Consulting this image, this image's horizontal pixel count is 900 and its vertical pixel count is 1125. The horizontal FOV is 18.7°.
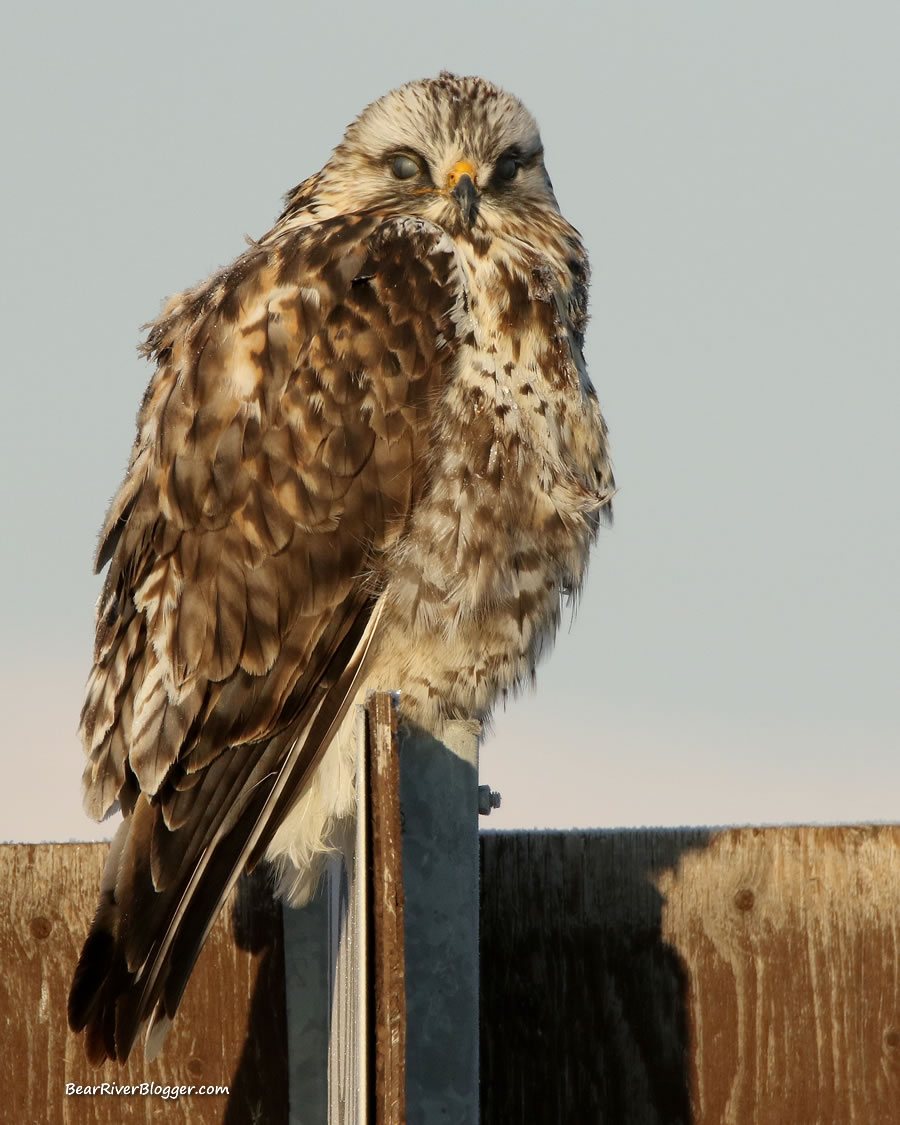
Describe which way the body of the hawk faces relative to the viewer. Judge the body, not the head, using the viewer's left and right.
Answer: facing the viewer and to the right of the viewer
